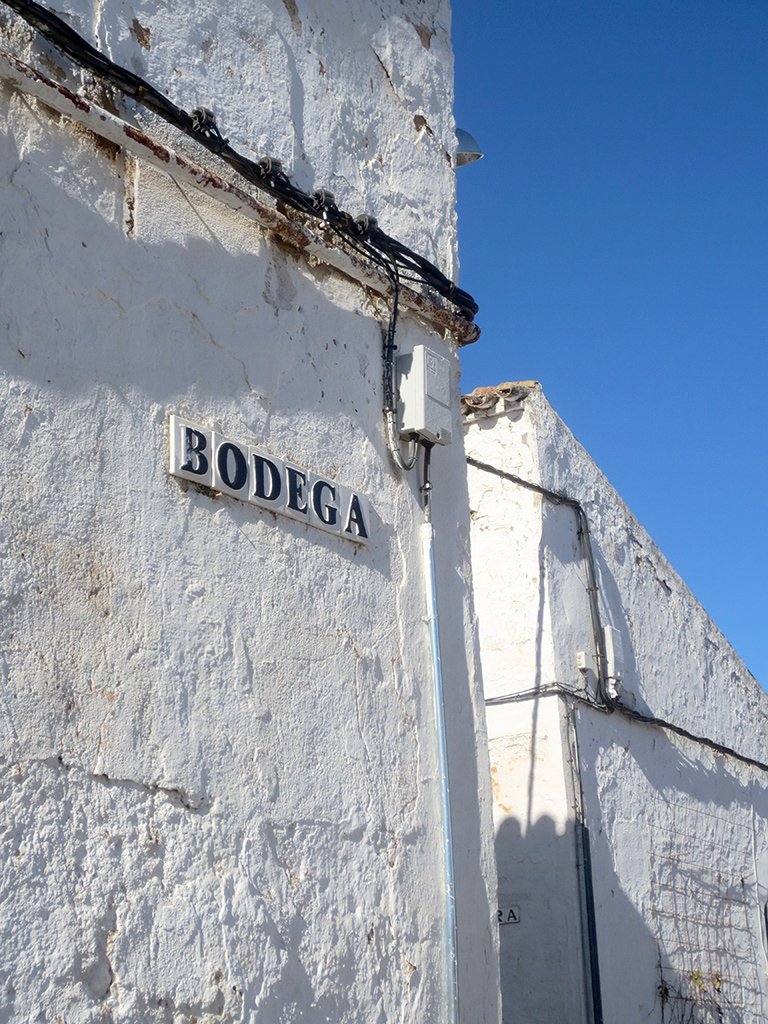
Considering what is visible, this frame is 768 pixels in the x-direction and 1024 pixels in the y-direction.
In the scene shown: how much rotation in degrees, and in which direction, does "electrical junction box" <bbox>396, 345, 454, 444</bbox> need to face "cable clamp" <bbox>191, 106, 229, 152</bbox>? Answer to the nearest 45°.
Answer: approximately 90° to its right

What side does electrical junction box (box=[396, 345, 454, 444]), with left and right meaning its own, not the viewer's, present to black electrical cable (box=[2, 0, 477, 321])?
right

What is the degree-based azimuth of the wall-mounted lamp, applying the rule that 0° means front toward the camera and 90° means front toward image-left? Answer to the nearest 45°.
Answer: approximately 270°

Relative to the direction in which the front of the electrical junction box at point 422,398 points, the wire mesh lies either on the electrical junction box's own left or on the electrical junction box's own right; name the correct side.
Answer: on the electrical junction box's own left

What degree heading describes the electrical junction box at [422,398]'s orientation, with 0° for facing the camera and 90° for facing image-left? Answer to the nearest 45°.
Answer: approximately 315°
